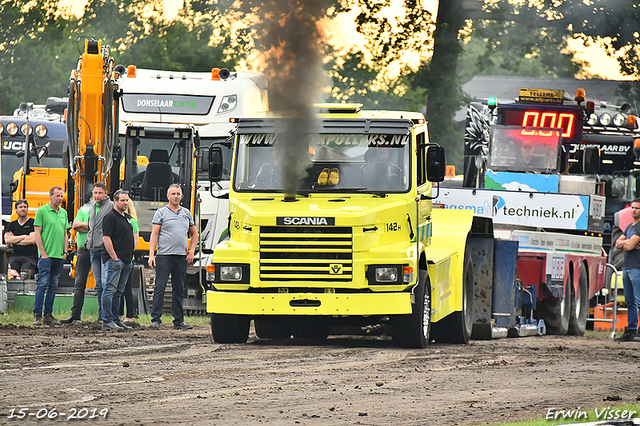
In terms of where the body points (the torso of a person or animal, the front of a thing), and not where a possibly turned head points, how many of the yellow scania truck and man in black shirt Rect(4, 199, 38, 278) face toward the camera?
2

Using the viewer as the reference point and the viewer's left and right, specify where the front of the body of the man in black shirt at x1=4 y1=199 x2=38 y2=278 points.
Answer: facing the viewer

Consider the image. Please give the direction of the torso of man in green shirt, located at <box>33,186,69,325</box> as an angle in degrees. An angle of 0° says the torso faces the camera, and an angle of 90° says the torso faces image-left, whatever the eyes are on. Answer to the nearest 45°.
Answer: approximately 315°

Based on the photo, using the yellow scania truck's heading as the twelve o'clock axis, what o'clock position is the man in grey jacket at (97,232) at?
The man in grey jacket is roughly at 4 o'clock from the yellow scania truck.

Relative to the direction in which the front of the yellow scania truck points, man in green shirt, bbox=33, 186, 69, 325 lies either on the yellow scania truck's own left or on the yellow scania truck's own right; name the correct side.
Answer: on the yellow scania truck's own right

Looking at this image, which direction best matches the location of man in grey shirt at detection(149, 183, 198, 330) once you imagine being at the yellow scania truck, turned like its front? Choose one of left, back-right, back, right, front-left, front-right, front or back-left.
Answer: back-right

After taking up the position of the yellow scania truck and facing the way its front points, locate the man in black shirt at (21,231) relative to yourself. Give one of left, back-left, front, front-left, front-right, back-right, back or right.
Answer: back-right

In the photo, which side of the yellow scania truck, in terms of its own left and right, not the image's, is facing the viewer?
front

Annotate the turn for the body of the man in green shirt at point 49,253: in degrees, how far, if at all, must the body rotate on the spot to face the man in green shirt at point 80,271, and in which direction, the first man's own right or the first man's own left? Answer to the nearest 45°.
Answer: approximately 45° to the first man's own left
